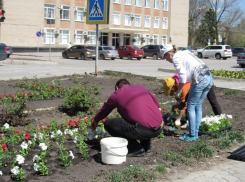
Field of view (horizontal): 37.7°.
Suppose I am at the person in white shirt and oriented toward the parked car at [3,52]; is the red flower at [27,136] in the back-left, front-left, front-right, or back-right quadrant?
front-left

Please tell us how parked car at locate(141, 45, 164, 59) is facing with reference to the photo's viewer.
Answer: facing away from the viewer and to the left of the viewer

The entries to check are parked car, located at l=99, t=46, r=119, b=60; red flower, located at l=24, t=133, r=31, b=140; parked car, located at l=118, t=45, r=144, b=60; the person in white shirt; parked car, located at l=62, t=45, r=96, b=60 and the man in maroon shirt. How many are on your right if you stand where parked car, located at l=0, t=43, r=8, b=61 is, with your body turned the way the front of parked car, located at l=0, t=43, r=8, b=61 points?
3

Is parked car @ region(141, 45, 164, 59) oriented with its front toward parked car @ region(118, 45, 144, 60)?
no

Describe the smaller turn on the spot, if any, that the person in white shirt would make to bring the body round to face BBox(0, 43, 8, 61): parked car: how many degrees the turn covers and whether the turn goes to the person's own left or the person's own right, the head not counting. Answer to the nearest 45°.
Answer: approximately 45° to the person's own right

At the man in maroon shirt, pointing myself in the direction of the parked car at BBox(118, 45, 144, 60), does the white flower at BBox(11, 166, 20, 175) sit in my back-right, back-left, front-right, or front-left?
back-left

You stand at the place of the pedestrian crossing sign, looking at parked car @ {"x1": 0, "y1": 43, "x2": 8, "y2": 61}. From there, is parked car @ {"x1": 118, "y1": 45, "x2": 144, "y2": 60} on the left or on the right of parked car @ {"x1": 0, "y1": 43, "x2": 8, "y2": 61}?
right

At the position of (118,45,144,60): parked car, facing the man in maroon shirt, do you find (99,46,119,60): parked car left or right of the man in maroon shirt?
right

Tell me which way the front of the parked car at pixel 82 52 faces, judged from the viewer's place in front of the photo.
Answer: facing away from the viewer and to the left of the viewer

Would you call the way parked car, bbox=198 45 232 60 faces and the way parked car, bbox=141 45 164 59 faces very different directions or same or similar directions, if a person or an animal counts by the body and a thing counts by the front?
same or similar directions

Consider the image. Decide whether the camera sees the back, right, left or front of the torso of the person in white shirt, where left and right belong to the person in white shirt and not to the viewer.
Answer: left

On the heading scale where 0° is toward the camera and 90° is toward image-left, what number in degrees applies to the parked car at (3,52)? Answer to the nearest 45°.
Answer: approximately 135°

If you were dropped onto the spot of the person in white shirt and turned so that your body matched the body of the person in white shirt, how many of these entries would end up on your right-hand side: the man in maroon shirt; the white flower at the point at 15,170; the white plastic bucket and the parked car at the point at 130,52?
1
